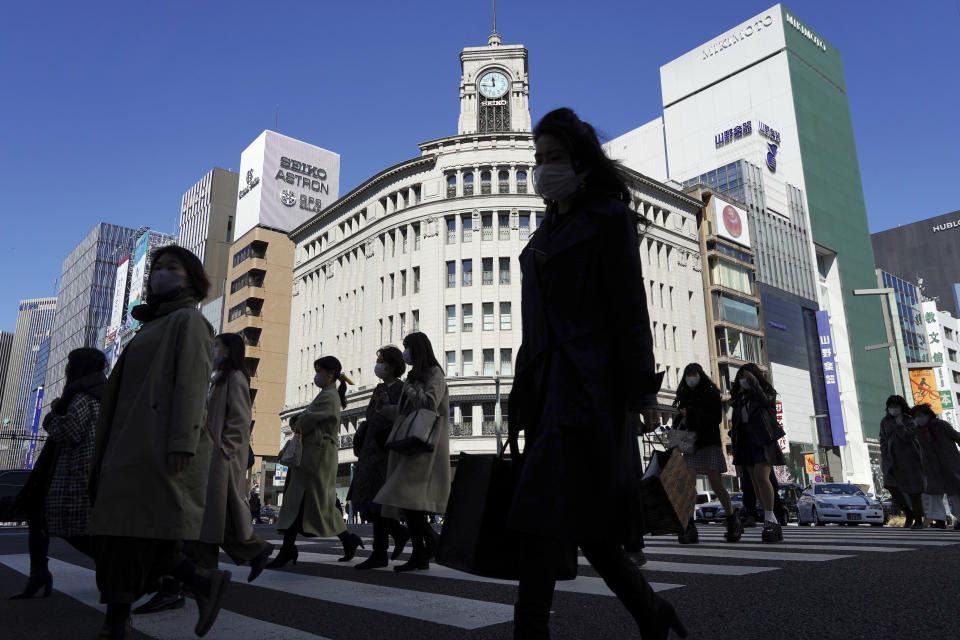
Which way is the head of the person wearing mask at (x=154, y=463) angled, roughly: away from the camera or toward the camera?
toward the camera

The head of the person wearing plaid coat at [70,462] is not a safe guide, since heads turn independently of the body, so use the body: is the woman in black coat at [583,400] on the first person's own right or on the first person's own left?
on the first person's own left

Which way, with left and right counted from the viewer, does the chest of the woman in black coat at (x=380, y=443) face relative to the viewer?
facing to the left of the viewer

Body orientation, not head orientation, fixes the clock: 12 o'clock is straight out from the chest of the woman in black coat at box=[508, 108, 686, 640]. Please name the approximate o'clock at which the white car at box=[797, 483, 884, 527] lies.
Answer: The white car is roughly at 5 o'clock from the woman in black coat.

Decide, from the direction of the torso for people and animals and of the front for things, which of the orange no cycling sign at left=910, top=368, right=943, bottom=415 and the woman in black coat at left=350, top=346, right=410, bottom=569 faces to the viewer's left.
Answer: the woman in black coat

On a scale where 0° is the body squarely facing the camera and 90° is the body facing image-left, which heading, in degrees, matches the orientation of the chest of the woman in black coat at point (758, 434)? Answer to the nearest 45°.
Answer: approximately 45°

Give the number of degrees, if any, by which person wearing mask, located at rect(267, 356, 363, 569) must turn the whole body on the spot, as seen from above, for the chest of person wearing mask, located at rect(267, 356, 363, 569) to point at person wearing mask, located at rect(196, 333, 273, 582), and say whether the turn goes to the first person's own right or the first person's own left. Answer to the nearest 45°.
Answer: approximately 45° to the first person's own left

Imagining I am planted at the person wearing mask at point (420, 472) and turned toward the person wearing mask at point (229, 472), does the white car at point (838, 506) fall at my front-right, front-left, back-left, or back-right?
back-right

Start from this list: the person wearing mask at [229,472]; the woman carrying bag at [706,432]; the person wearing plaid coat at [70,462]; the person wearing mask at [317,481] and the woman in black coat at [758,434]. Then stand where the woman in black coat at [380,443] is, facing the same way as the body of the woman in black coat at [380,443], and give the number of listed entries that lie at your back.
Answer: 2

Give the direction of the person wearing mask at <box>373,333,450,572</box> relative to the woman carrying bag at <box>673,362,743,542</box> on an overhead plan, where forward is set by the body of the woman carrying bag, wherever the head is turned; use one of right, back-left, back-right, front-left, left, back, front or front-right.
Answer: front

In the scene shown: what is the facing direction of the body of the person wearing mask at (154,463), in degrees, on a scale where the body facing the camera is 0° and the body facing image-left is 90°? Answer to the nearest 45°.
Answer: approximately 45°

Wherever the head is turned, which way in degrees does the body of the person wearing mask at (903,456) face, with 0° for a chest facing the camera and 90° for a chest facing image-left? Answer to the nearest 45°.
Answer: approximately 45°

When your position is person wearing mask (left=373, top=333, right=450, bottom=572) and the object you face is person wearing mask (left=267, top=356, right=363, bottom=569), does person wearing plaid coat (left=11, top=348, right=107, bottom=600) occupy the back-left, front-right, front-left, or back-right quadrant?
front-left

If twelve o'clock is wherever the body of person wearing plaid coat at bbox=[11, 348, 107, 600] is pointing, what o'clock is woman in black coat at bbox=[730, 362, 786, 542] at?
The woman in black coat is roughly at 6 o'clock from the person wearing plaid coat.

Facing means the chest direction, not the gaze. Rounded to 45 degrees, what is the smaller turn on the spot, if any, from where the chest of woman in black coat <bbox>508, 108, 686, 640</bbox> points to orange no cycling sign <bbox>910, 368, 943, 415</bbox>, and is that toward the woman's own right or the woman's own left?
approximately 180°

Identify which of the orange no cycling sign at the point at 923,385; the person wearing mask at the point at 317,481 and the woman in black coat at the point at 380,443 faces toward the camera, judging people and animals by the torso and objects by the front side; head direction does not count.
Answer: the orange no cycling sign

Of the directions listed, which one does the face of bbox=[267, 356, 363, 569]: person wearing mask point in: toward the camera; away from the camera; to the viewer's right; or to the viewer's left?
to the viewer's left

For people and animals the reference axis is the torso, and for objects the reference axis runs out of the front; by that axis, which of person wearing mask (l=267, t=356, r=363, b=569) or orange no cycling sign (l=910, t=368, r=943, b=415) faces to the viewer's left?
the person wearing mask

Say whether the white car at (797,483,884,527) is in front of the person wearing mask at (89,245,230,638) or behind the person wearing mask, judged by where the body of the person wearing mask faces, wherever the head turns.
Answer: behind
